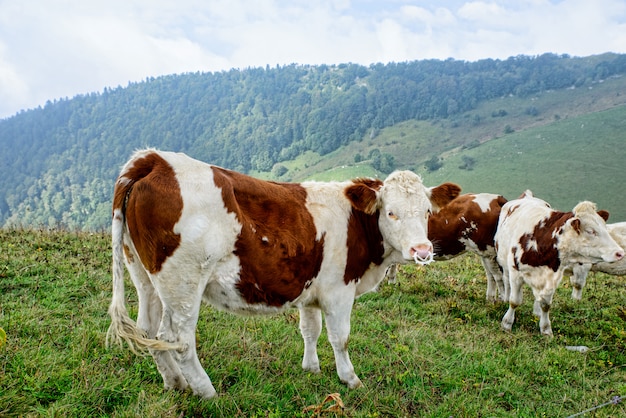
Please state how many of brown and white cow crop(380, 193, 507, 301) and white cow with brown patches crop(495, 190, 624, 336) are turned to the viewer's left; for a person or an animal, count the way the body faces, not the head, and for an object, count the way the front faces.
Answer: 1

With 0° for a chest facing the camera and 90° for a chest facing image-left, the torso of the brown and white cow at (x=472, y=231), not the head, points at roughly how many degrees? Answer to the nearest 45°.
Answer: approximately 90°

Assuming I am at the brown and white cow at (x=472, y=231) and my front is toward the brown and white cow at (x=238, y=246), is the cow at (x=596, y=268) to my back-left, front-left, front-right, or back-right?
back-left

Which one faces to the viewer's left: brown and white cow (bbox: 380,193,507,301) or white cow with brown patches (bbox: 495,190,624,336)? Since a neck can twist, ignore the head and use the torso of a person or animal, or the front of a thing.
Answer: the brown and white cow

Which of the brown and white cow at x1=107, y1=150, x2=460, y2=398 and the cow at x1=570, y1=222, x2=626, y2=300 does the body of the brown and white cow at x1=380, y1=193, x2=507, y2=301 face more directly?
the brown and white cow

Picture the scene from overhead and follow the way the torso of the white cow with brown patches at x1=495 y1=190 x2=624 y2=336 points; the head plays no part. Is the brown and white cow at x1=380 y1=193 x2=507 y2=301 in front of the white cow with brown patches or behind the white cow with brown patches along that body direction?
behind

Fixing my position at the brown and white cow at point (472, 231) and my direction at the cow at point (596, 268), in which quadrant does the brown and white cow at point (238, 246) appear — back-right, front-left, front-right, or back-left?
back-right

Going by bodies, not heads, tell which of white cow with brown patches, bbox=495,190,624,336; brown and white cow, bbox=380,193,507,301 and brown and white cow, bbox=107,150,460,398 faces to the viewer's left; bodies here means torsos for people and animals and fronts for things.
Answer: brown and white cow, bbox=380,193,507,301

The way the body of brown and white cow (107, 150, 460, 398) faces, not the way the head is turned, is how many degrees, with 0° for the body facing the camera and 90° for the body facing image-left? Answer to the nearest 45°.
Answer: approximately 225°
